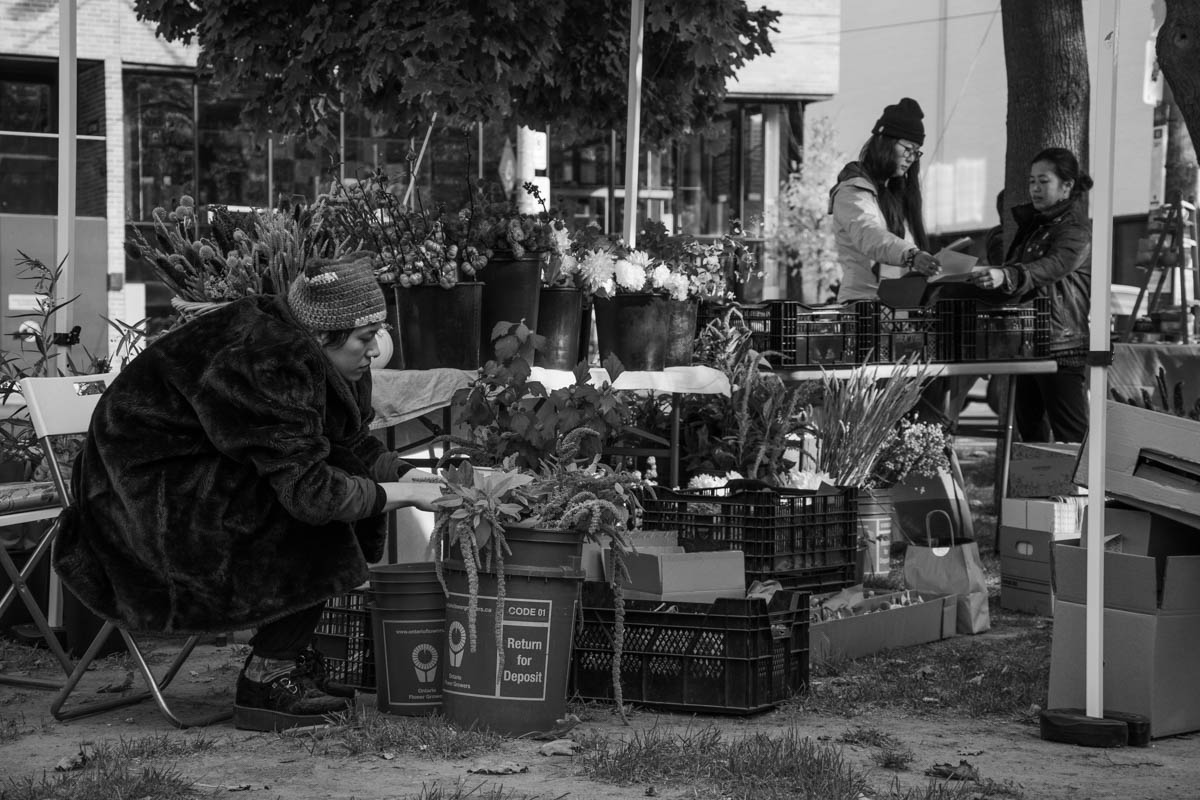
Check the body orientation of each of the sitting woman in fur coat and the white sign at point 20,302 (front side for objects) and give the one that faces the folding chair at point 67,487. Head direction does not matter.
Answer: the white sign

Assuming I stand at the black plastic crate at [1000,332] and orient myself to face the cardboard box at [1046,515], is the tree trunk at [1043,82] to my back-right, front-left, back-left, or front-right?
back-left

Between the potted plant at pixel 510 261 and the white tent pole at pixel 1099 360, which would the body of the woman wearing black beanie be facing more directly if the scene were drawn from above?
the white tent pole

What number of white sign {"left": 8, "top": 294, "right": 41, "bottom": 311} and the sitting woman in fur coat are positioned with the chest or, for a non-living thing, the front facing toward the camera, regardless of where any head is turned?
1

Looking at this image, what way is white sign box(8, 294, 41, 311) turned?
toward the camera

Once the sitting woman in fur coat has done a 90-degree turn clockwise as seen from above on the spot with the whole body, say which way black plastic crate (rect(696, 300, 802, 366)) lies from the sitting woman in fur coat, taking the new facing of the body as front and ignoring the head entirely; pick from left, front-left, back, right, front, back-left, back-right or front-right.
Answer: back-left

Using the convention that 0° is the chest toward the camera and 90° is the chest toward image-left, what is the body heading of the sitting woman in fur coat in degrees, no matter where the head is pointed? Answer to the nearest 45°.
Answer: approximately 270°

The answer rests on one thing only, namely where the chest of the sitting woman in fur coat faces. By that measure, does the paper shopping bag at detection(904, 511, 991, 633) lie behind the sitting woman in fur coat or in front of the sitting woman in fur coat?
in front

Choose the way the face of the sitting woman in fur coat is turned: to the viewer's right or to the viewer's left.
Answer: to the viewer's right
